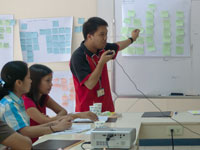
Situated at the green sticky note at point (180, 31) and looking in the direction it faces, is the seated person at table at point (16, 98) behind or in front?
in front

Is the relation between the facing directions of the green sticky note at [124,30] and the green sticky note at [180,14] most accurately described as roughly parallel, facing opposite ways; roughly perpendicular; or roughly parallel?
roughly parallel

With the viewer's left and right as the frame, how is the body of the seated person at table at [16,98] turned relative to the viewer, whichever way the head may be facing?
facing to the right of the viewer

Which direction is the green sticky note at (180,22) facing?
toward the camera

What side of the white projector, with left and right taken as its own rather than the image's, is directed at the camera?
back

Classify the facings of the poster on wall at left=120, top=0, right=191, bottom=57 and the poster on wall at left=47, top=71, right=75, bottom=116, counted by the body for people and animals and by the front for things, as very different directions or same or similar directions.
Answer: same or similar directions

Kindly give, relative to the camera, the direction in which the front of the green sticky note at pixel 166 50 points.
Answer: facing the viewer

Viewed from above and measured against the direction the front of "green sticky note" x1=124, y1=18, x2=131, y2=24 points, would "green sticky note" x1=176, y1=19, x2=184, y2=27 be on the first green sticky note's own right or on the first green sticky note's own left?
on the first green sticky note's own left

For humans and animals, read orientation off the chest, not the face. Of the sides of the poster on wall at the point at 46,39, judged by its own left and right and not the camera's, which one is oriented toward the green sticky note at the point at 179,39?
left

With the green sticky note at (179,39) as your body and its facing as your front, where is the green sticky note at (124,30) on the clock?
the green sticky note at (124,30) is roughly at 3 o'clock from the green sticky note at (179,39).

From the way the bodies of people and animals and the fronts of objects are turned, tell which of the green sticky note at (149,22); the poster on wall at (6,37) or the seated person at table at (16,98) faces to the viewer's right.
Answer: the seated person at table

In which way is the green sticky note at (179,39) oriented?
toward the camera

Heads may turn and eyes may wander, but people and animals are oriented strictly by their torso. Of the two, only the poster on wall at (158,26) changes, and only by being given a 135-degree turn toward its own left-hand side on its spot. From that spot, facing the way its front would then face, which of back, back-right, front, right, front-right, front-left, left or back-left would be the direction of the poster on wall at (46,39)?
back-left

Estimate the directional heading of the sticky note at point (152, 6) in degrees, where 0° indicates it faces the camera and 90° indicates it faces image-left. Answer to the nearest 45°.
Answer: approximately 0°
